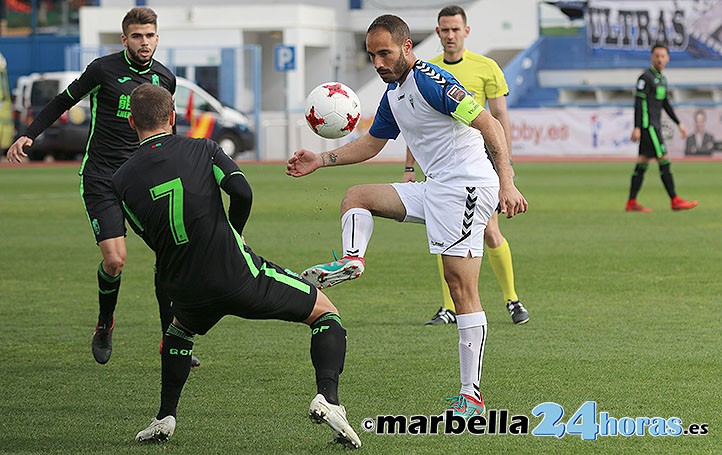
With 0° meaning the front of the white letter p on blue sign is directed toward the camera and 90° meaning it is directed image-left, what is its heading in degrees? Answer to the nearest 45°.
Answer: approximately 0°

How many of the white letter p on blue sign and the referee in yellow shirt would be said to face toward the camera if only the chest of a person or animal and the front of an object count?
2

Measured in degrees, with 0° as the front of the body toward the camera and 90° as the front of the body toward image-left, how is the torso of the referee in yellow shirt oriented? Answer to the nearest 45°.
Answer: approximately 0°

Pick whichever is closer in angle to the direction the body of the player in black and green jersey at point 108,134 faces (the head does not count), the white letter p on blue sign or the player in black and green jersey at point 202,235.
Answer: the player in black and green jersey

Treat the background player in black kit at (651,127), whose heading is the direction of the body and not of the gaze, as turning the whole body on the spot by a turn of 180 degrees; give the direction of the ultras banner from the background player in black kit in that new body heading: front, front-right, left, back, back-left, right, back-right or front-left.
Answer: front-right

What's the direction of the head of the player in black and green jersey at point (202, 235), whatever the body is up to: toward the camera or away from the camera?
away from the camera

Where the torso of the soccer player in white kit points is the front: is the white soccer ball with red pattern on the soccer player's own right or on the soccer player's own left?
on the soccer player's own right

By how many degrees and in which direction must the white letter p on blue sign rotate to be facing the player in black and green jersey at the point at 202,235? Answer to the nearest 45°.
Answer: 0° — it already faces them

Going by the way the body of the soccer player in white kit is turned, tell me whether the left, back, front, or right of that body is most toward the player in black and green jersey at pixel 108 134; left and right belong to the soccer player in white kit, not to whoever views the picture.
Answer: right
